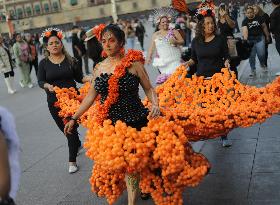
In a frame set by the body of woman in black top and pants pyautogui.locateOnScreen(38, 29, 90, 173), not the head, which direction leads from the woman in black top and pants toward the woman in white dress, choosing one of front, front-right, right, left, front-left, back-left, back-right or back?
back-left

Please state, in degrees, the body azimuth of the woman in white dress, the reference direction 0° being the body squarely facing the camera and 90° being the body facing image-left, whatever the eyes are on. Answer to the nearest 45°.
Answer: approximately 0°

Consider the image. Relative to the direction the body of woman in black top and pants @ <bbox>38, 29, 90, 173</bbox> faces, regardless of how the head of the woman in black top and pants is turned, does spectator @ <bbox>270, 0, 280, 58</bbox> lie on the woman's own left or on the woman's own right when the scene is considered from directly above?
on the woman's own left

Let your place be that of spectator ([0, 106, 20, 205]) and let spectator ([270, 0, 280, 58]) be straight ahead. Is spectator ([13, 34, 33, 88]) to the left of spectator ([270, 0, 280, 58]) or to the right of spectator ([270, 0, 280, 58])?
left

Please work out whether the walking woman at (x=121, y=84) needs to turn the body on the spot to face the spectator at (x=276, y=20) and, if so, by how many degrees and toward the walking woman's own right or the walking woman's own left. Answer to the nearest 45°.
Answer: approximately 180°

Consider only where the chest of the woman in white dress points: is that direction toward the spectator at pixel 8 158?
yes

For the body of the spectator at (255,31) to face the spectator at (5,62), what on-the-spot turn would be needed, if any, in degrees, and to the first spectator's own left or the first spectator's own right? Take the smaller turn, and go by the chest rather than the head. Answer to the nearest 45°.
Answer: approximately 90° to the first spectator's own right
